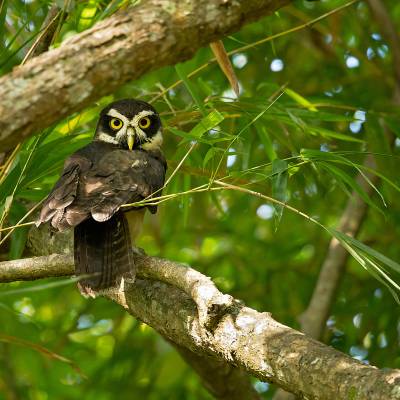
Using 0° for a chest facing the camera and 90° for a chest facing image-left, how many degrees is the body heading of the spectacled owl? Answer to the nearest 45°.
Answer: approximately 225°
